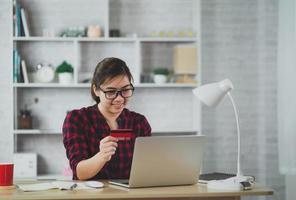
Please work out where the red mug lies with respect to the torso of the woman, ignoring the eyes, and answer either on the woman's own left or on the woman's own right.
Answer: on the woman's own right

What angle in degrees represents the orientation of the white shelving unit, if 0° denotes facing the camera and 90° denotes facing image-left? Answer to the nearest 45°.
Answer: approximately 0°

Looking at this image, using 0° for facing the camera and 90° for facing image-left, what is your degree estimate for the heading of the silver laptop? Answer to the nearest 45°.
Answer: approximately 135°

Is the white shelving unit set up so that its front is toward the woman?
yes

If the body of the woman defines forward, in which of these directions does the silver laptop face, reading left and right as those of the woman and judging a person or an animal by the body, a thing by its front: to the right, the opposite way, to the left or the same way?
the opposite way

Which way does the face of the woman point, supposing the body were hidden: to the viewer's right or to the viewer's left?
to the viewer's right
